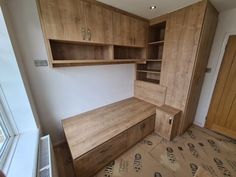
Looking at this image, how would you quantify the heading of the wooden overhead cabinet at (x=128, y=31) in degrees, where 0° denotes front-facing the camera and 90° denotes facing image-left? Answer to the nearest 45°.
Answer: approximately 315°

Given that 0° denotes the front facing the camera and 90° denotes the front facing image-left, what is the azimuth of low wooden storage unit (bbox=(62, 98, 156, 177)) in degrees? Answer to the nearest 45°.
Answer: approximately 315°

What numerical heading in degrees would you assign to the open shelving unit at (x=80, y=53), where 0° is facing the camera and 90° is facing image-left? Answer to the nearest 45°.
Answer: approximately 315°
